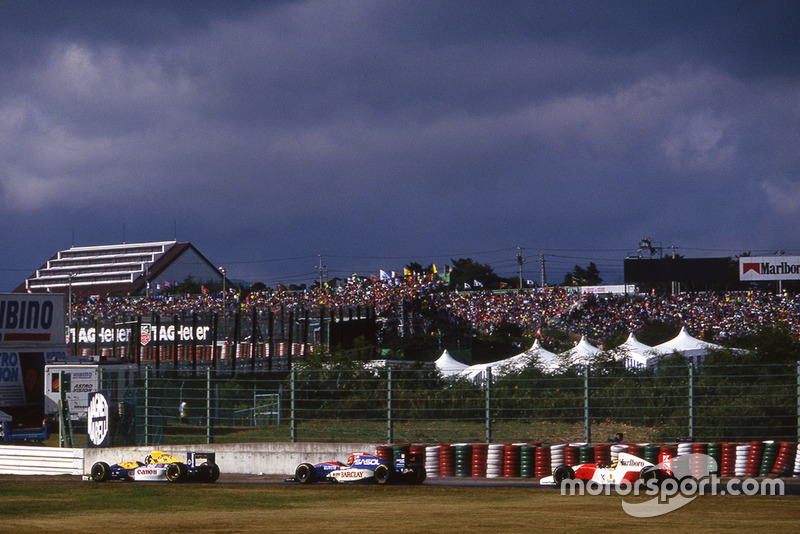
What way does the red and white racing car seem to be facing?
to the viewer's left

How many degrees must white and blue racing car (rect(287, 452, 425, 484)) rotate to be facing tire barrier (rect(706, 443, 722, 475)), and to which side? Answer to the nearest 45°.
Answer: approximately 180°

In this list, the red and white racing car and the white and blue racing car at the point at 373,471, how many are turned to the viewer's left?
2

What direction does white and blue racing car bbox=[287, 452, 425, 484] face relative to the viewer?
to the viewer's left

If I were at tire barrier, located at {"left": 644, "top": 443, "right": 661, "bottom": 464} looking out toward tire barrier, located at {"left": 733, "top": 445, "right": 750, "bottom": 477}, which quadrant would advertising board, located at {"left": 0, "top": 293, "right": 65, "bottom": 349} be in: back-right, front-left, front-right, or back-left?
back-left

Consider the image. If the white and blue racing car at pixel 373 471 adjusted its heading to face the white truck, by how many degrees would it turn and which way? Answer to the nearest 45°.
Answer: approximately 45° to its right

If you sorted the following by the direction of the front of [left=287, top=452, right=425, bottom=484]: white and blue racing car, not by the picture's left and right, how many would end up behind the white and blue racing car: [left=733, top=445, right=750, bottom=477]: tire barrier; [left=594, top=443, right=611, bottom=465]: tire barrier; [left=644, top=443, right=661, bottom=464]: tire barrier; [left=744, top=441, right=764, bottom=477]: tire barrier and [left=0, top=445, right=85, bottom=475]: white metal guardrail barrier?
4
